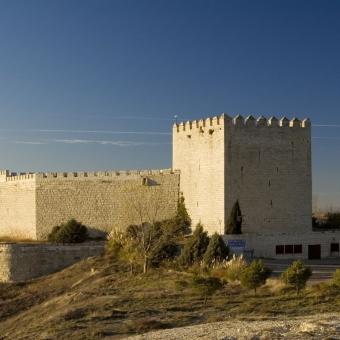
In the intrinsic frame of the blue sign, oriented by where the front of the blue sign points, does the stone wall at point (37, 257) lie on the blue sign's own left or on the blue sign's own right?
on the blue sign's own right

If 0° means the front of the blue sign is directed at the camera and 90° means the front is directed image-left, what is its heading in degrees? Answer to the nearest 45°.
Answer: approximately 0°

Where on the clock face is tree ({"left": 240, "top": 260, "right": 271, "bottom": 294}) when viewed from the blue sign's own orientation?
The tree is roughly at 12 o'clock from the blue sign.

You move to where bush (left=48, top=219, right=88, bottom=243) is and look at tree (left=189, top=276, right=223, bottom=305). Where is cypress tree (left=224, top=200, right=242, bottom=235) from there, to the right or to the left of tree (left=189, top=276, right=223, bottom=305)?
left

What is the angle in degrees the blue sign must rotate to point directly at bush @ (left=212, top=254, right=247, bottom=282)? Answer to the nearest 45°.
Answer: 0° — it already faces it

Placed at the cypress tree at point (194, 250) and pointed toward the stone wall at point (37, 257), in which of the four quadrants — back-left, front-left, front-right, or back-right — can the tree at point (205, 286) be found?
back-left
